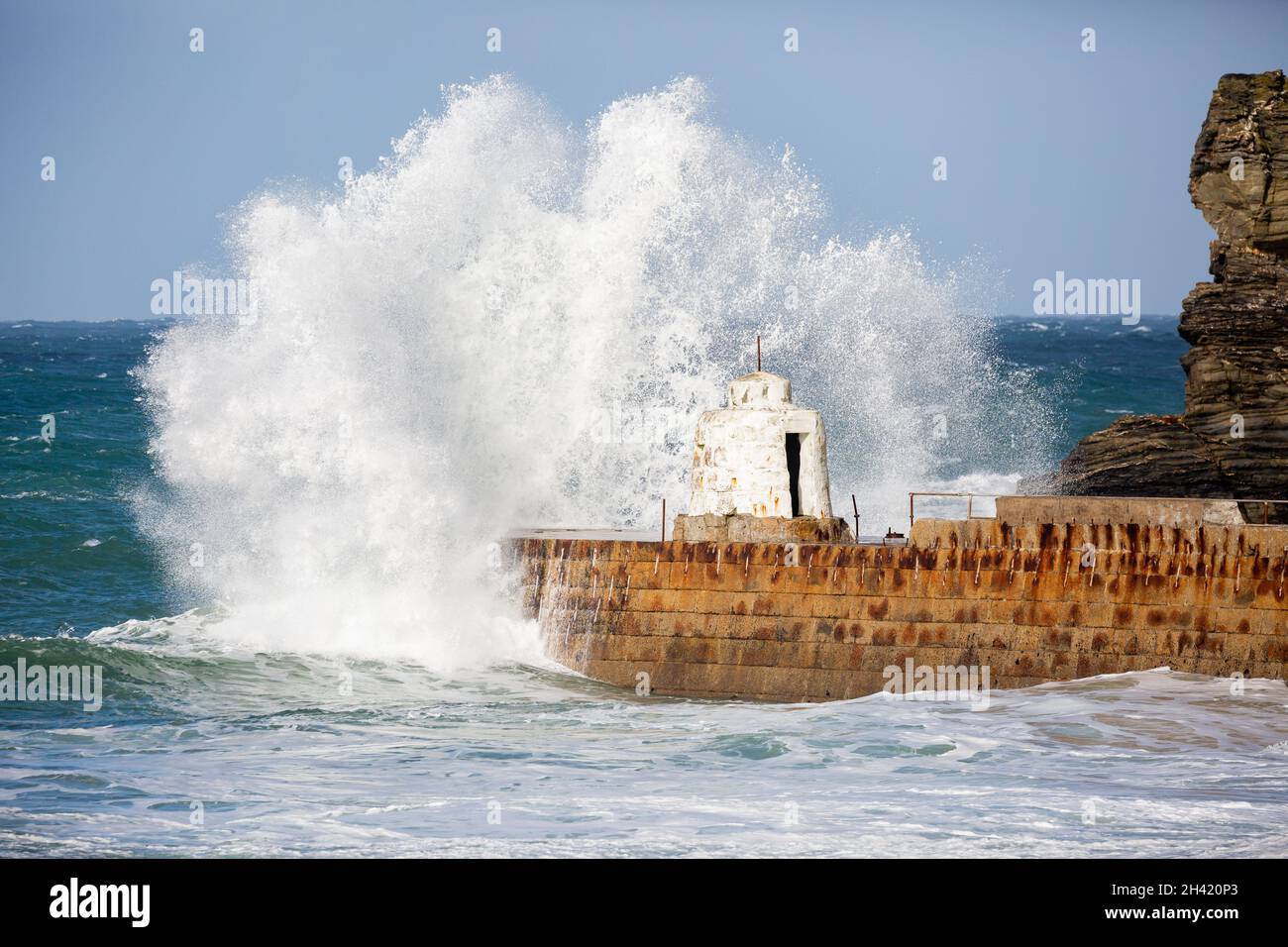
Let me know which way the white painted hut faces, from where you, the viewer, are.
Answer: facing the viewer and to the right of the viewer

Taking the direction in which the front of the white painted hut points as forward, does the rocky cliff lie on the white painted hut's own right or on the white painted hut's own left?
on the white painted hut's own left
